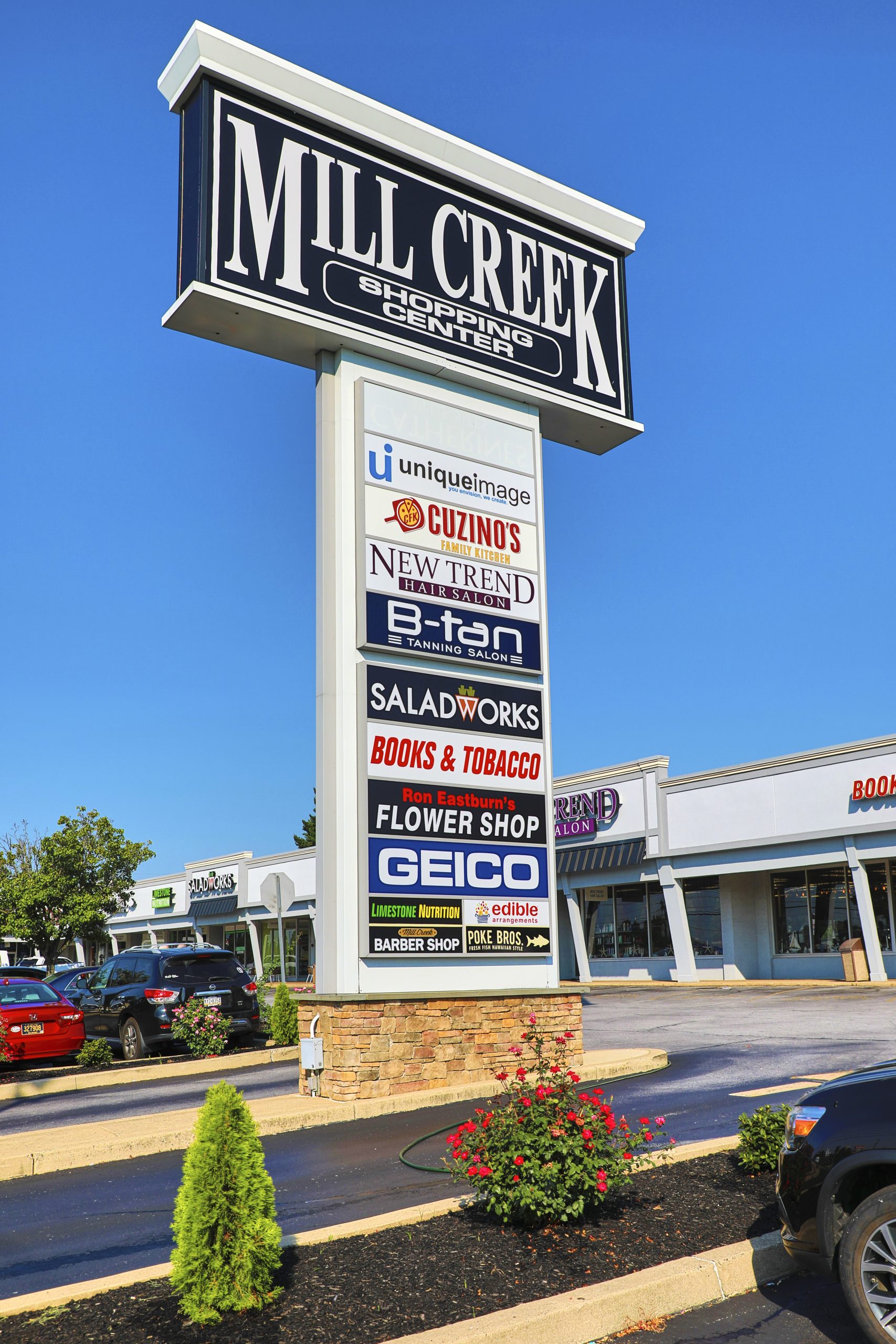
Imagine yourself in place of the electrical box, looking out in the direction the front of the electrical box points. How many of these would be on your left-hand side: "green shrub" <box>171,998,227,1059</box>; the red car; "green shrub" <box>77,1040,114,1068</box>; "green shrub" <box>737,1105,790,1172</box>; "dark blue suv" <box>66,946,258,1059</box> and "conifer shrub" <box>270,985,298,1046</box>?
1

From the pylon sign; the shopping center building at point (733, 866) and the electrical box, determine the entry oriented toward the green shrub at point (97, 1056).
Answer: the shopping center building

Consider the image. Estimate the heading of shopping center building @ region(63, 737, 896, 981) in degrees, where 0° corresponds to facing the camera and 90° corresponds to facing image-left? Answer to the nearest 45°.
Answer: approximately 45°

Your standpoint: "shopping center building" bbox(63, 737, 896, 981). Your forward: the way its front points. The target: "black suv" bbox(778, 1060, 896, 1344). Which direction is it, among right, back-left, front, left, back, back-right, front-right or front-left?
front-left

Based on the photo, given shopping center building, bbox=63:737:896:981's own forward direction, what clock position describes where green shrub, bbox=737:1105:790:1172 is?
The green shrub is roughly at 11 o'clock from the shopping center building.

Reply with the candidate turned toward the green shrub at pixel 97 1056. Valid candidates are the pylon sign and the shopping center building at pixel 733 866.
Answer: the shopping center building

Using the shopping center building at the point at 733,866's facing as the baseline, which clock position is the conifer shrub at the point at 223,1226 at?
The conifer shrub is roughly at 11 o'clock from the shopping center building.

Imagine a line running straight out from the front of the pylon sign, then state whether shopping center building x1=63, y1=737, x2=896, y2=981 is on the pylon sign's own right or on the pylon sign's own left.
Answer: on the pylon sign's own left

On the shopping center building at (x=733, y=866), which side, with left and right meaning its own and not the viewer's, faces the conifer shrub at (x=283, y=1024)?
front

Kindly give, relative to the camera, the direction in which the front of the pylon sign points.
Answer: facing the viewer and to the right of the viewer

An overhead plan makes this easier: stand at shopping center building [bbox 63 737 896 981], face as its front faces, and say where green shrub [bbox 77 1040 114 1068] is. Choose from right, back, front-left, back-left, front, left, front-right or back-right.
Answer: front
